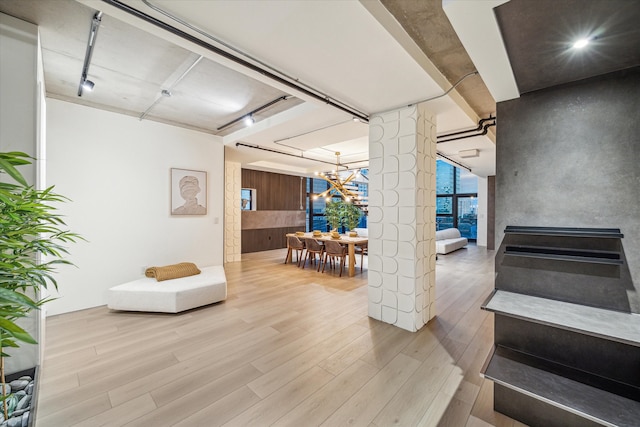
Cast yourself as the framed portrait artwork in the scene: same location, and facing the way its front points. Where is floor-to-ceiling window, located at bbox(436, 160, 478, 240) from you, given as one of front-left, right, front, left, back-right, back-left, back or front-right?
front-left

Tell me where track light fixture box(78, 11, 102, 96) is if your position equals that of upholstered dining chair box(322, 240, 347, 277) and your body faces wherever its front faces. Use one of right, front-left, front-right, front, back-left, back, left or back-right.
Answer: back

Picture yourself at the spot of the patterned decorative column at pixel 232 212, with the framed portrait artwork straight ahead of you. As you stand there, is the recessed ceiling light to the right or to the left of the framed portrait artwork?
left

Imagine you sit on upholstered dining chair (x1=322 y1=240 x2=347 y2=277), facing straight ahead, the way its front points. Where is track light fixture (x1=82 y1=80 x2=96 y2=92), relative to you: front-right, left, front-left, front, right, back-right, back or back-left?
back

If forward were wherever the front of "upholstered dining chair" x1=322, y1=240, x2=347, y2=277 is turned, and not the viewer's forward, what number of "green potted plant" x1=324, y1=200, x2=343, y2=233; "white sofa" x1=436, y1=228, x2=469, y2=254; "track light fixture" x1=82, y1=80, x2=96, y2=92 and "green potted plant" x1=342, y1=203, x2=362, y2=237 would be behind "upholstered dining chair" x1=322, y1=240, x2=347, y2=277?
1

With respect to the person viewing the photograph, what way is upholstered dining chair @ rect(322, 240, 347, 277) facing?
facing away from the viewer and to the right of the viewer

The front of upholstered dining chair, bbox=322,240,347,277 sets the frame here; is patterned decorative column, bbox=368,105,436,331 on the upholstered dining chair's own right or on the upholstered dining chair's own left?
on the upholstered dining chair's own right

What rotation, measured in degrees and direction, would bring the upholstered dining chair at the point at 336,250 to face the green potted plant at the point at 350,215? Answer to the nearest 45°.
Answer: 0° — it already faces it

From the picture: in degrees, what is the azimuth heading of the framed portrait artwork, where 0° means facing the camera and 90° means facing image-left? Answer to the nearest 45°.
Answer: approximately 315°

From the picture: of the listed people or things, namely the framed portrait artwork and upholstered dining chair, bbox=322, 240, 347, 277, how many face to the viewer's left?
0

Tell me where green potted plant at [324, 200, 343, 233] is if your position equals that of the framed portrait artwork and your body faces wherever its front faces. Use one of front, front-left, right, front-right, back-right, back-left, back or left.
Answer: front-left

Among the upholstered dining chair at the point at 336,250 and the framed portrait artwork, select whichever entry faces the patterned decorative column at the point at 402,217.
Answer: the framed portrait artwork
